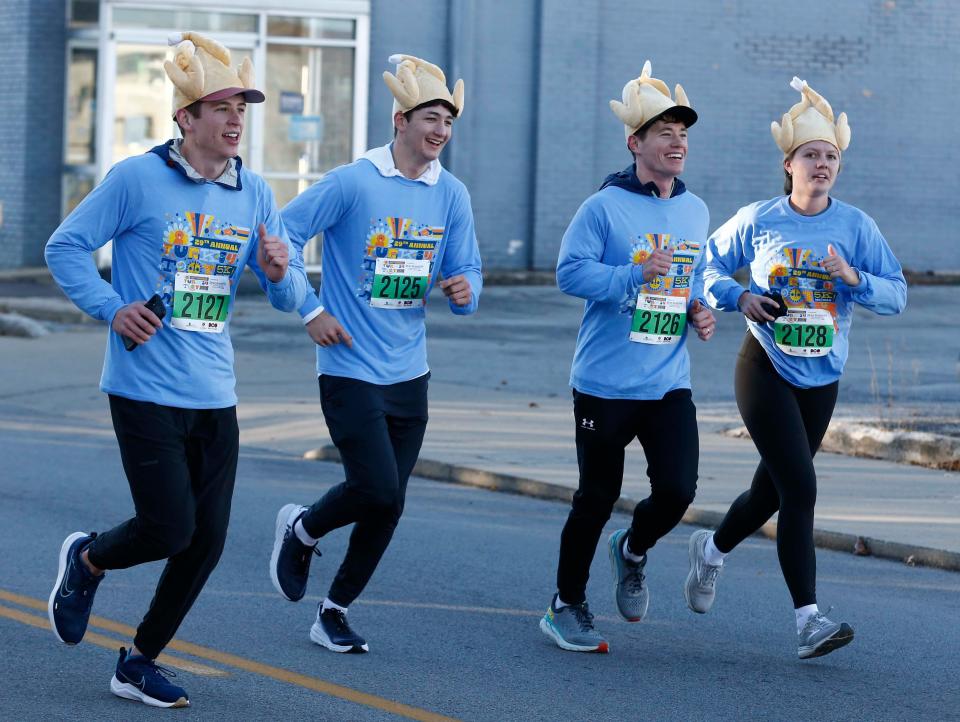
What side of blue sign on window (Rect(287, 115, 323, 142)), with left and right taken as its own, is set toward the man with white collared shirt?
front

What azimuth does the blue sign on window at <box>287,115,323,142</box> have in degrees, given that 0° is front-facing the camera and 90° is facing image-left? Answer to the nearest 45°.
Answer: approximately 0°

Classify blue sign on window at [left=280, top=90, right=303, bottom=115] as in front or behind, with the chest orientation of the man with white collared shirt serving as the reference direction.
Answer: behind

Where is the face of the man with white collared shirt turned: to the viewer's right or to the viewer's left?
to the viewer's right

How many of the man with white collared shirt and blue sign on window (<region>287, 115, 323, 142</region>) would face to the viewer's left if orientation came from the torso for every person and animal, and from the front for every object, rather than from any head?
0

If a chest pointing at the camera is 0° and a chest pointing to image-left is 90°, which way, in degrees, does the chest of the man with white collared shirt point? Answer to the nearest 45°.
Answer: approximately 315°
